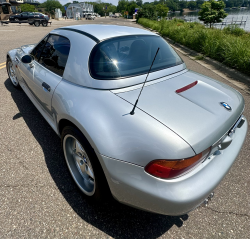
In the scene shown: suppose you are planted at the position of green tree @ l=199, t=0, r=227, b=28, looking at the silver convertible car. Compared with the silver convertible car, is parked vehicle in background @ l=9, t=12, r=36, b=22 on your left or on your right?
right

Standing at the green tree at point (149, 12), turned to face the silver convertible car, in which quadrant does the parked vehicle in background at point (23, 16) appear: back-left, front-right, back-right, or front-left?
front-right

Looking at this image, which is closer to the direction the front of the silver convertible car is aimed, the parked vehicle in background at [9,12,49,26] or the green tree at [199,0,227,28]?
the parked vehicle in background

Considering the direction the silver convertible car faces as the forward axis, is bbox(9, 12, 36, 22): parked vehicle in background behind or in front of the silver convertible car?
in front

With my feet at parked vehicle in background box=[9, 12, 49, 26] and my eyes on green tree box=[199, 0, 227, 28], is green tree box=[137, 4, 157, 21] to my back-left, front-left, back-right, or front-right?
front-left

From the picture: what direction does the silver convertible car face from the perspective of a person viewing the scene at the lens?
facing away from the viewer and to the left of the viewer

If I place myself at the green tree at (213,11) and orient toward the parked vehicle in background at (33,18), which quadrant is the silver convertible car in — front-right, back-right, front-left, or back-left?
front-left

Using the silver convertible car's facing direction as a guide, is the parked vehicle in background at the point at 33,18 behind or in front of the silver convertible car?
in front

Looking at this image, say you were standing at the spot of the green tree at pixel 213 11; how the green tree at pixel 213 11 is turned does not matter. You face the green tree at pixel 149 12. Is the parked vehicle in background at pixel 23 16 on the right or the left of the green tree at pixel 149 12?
left

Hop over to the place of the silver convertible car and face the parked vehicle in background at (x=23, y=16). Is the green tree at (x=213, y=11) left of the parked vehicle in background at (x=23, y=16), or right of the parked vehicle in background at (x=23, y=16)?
right

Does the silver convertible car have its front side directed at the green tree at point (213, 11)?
no

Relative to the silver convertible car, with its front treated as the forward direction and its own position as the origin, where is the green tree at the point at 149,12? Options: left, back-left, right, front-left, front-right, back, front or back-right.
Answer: front-right
